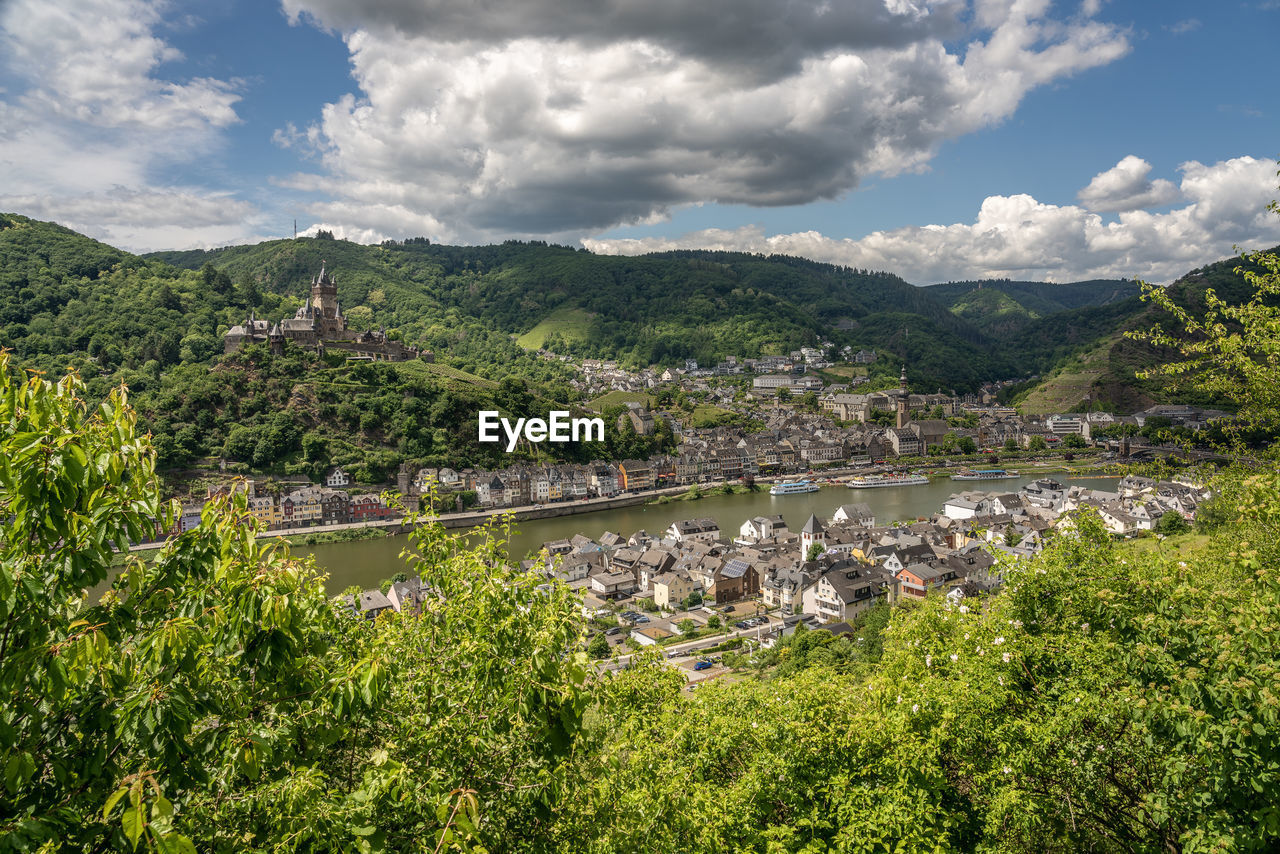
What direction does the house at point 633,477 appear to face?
toward the camera

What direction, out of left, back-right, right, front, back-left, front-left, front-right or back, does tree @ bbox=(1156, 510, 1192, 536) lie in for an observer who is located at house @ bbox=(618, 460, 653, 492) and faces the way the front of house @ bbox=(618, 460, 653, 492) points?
front-left

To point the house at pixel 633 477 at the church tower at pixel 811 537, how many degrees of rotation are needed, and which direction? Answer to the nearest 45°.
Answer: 0° — it already faces it

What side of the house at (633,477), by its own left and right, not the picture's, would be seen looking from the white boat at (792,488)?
left

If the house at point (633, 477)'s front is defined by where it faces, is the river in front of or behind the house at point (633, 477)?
in front

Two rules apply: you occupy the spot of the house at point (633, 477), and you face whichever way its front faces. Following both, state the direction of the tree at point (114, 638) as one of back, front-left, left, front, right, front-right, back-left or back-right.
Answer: front

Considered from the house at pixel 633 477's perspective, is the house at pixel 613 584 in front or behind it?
in front

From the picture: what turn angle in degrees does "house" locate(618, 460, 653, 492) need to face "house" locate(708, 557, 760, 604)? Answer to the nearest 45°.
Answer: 0° — it already faces it

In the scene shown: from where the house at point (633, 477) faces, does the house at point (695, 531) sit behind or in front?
in front

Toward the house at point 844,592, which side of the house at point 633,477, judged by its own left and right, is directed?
front

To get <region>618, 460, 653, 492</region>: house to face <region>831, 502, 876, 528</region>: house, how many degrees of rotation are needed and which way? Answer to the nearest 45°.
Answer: approximately 45° to its left

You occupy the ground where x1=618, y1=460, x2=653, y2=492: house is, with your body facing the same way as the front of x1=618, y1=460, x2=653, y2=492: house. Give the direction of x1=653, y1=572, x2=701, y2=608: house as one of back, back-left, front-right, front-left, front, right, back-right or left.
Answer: front
